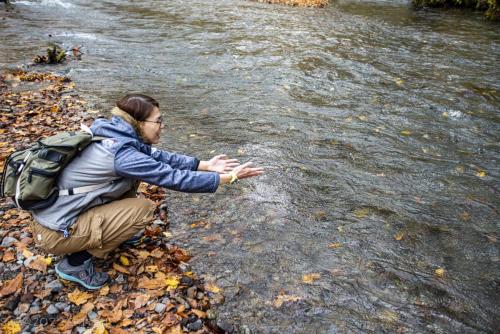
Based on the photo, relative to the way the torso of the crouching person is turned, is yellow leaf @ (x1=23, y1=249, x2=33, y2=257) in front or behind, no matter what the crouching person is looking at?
behind

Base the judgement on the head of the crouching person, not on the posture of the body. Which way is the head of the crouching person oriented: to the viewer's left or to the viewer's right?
to the viewer's right

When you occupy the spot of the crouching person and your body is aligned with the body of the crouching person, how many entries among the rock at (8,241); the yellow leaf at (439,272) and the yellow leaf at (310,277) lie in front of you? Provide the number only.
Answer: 2

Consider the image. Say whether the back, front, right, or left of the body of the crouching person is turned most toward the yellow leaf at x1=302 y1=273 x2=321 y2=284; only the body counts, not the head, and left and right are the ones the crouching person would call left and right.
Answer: front

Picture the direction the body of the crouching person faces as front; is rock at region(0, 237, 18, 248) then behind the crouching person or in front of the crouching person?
behind

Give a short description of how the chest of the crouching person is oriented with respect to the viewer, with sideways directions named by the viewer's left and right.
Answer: facing to the right of the viewer

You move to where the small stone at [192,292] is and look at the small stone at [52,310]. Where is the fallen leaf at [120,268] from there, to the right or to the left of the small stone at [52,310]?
right

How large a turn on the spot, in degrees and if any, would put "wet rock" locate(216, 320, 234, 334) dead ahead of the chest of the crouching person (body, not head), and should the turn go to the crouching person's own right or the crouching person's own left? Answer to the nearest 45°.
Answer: approximately 45° to the crouching person's own right
